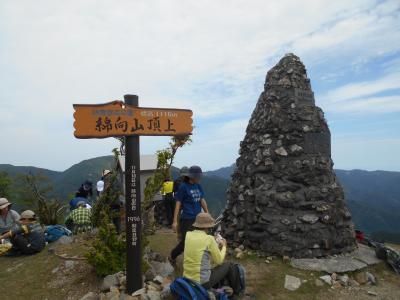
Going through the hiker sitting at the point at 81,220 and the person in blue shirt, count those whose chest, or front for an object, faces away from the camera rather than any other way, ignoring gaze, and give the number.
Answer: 1

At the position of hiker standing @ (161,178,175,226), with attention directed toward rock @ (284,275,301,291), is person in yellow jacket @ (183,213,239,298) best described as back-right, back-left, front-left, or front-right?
front-right

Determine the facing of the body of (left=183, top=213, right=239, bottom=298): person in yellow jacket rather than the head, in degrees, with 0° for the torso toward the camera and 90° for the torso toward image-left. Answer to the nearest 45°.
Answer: approximately 225°

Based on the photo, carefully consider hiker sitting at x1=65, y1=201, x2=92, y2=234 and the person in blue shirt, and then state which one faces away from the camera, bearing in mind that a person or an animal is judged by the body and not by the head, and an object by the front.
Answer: the hiker sitting

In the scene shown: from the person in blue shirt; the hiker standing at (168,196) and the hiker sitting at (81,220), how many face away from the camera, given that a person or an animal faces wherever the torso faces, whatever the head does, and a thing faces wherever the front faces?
2

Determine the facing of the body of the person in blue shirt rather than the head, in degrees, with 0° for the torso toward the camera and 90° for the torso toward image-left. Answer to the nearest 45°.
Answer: approximately 315°

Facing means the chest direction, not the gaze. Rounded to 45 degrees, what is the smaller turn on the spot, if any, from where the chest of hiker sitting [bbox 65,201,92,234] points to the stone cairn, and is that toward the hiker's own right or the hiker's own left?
approximately 135° to the hiker's own right

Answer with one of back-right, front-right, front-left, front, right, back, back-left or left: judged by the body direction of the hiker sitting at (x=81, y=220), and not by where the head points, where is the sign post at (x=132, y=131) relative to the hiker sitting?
back

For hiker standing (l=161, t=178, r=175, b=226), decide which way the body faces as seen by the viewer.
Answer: away from the camera

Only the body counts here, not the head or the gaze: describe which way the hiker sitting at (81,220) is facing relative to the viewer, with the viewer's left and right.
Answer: facing away from the viewer

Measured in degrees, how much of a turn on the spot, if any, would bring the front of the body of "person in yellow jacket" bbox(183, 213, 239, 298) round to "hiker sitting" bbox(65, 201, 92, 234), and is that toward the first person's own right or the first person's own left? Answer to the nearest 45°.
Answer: approximately 90° to the first person's own left

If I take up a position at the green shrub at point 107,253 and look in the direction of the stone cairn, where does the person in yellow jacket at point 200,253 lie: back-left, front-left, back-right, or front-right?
front-right

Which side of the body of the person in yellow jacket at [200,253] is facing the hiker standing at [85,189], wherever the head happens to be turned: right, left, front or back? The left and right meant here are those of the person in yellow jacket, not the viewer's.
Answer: left
